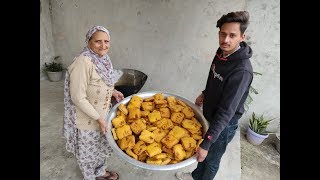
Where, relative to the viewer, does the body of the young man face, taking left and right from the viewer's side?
facing the viewer and to the left of the viewer

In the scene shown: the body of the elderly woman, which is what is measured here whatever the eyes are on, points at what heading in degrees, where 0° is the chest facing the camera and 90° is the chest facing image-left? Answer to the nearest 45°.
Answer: approximately 315°

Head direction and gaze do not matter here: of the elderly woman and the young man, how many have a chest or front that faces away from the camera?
0
